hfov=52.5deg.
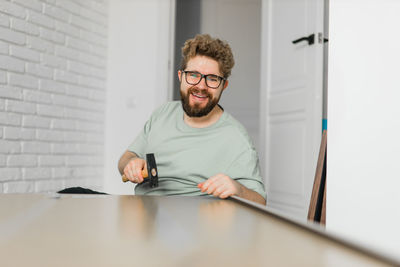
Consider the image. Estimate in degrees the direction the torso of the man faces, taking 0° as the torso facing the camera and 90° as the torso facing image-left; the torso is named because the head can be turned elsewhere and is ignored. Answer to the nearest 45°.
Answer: approximately 0°

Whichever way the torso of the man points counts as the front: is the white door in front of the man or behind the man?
behind

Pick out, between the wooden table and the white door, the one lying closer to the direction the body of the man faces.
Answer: the wooden table

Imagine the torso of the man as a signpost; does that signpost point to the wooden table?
yes
